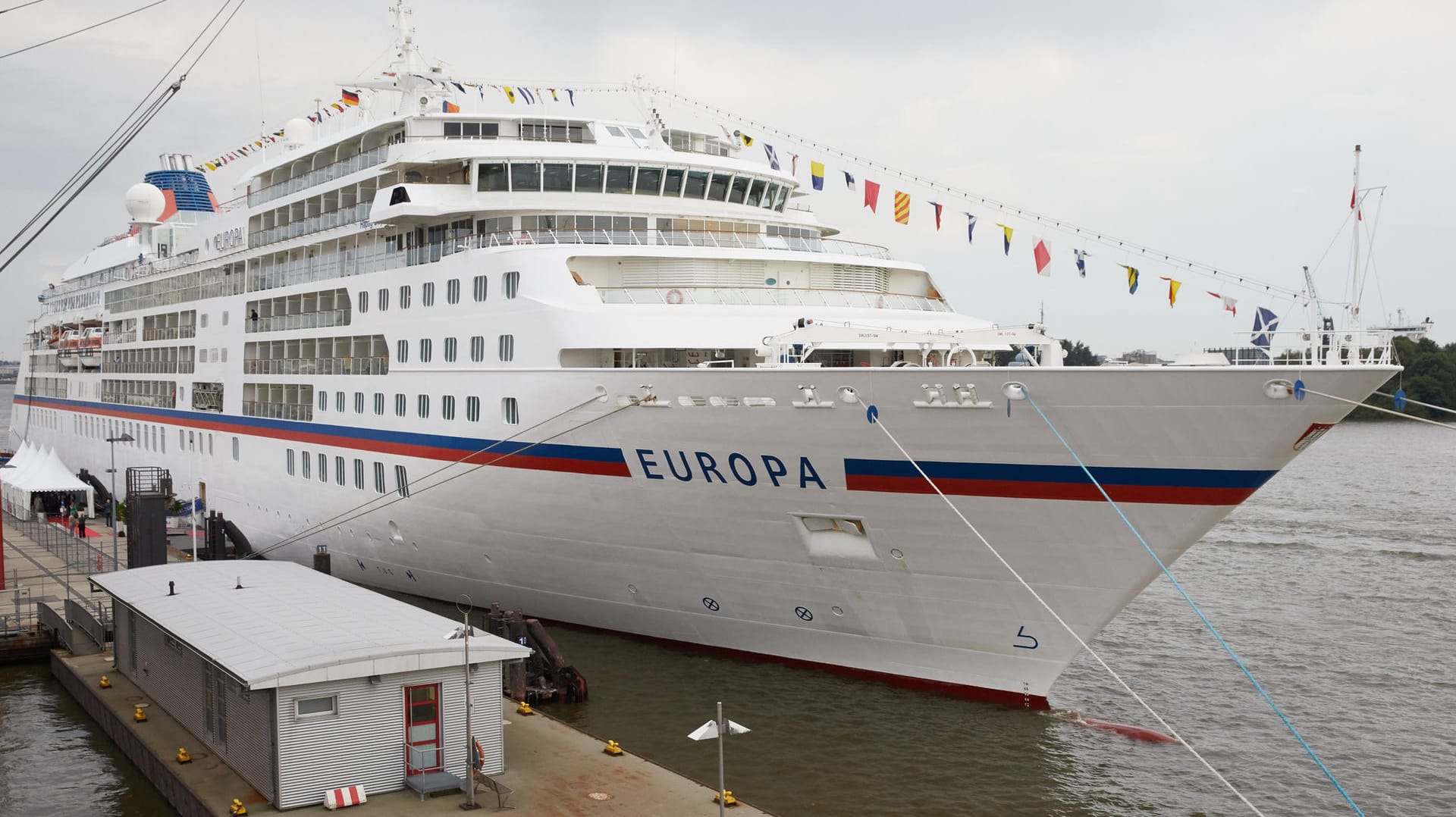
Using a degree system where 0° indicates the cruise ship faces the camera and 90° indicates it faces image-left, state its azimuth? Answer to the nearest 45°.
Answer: approximately 315°

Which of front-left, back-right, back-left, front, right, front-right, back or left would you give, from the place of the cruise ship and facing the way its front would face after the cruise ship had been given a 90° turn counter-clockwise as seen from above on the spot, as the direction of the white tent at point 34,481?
left

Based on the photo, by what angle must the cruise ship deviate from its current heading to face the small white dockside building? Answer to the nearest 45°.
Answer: approximately 90° to its right
